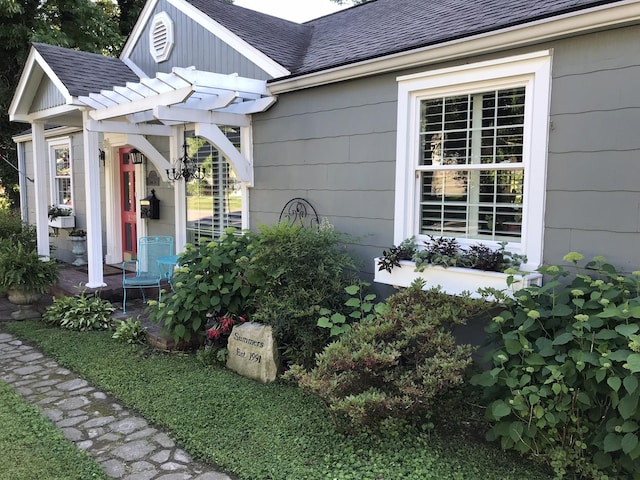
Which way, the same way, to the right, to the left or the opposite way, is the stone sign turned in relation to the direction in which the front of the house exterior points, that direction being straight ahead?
the same way

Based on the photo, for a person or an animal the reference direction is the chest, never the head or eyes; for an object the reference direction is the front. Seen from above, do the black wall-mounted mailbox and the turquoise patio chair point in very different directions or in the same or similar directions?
same or similar directions

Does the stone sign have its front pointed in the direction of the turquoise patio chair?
no

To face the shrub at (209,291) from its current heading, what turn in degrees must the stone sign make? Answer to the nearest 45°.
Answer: approximately 90° to its right

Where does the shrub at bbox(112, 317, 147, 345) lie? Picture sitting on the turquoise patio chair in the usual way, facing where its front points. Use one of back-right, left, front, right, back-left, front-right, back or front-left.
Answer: front-left

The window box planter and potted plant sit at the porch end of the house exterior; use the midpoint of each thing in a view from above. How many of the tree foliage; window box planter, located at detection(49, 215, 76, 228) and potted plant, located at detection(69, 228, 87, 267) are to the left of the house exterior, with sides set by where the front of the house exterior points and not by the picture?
0

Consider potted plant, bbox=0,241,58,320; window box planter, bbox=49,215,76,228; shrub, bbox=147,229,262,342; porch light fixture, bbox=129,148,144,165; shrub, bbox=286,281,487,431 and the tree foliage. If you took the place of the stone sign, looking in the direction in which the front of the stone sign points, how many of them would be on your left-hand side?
1

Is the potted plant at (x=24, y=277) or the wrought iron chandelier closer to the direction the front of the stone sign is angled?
the potted plant

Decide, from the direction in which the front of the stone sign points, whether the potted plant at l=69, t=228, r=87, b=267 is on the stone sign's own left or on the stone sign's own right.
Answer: on the stone sign's own right

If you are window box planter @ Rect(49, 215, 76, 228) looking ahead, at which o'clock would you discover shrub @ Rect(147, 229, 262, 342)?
The shrub is roughly at 10 o'clock from the window box planter.

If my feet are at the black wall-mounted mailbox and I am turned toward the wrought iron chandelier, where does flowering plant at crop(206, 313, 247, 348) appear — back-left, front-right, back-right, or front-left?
front-right

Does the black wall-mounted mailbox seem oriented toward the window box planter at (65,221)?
no

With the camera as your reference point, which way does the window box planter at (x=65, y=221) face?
facing the viewer and to the left of the viewer

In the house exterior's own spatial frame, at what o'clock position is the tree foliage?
The tree foliage is roughly at 3 o'clock from the house exterior.

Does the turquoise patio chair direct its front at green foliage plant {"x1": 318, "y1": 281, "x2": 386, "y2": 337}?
no

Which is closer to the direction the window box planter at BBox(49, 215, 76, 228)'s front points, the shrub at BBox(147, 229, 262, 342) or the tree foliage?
the shrub

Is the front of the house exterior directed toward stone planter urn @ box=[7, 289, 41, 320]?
no
